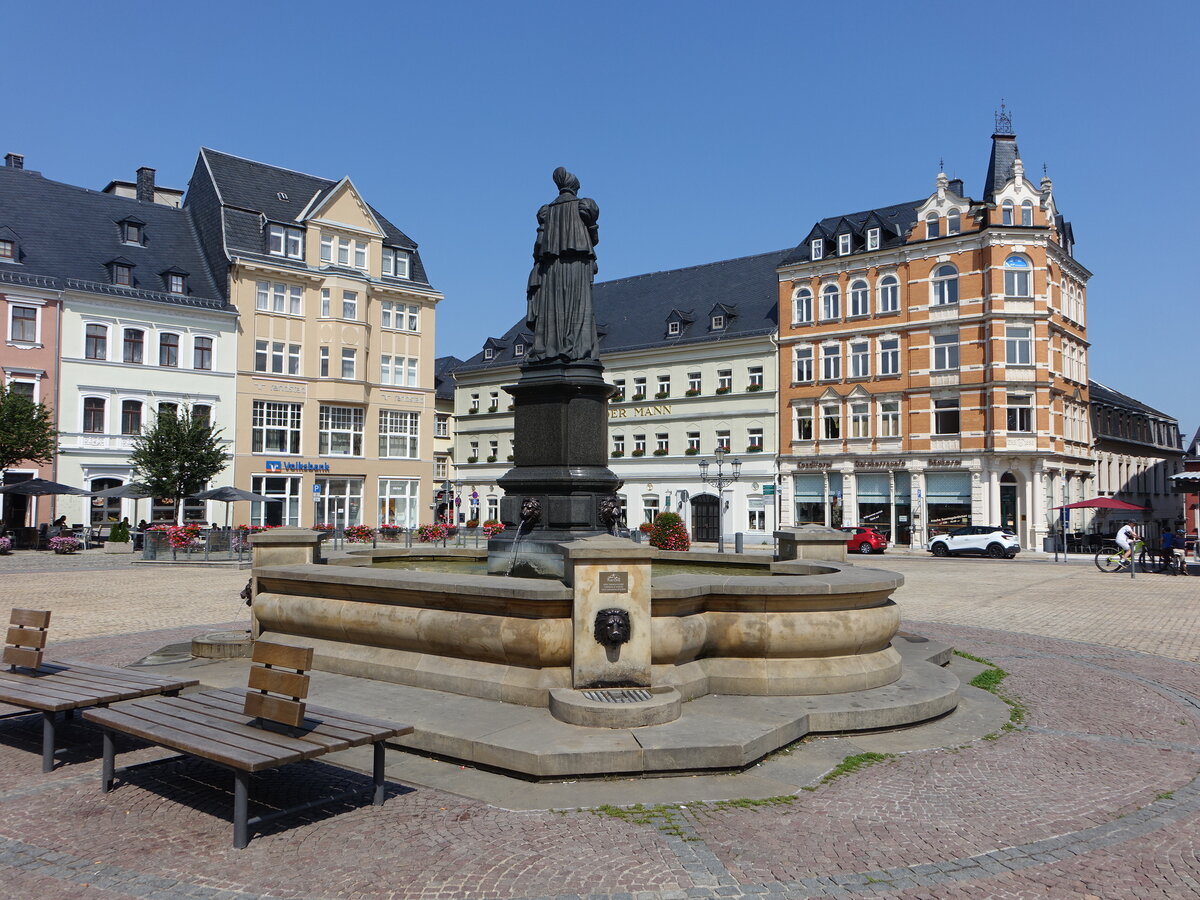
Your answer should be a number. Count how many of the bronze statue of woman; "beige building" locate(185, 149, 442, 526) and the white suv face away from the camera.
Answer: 1

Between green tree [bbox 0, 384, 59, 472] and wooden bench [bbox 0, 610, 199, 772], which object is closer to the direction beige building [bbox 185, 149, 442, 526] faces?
the wooden bench

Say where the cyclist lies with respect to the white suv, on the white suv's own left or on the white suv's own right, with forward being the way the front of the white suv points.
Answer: on the white suv's own left

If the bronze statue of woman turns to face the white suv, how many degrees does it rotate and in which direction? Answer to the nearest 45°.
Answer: approximately 45° to its right

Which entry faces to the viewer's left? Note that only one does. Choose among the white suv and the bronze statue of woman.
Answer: the white suv

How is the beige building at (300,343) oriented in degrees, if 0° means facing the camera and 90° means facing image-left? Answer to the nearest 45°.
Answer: approximately 315°

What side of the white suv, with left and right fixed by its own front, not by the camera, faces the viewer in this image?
left

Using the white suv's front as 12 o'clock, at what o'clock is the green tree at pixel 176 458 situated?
The green tree is roughly at 11 o'clock from the white suv.

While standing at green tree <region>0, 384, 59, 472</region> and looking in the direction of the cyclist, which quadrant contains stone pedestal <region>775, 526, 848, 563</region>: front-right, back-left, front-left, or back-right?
front-right

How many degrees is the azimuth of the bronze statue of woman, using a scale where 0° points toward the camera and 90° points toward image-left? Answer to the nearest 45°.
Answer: approximately 180°

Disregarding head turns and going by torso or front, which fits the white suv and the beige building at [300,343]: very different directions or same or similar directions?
very different directions

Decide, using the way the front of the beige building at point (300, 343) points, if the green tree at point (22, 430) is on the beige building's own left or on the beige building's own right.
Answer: on the beige building's own right
